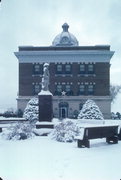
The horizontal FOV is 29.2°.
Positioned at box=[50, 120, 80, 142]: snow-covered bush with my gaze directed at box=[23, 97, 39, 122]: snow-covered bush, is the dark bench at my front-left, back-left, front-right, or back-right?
back-right

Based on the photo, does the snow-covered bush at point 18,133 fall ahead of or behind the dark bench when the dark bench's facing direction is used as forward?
ahead

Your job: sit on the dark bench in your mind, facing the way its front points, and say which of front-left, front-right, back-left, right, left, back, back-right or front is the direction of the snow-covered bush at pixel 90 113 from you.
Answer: front-right

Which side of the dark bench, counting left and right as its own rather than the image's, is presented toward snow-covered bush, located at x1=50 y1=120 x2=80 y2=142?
front

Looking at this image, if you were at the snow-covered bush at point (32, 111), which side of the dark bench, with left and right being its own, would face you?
front

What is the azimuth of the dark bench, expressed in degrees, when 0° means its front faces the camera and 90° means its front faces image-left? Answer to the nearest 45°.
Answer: approximately 135°
